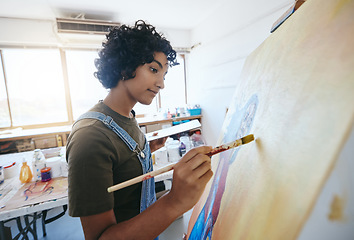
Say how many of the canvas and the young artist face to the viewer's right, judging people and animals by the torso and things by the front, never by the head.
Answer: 1

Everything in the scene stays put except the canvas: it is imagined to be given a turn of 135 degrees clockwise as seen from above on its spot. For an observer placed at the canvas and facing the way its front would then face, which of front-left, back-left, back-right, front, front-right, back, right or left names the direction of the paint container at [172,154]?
front-left

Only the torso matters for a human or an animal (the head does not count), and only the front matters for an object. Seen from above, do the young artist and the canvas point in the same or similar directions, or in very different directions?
very different directions

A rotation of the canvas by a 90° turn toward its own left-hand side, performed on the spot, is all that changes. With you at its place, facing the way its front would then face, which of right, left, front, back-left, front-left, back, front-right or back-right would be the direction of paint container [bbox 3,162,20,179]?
back-right

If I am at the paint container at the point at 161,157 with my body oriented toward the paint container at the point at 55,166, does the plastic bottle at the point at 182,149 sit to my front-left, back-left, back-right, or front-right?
back-right

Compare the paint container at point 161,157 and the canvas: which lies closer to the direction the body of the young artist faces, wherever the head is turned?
the canvas

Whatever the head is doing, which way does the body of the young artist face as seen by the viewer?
to the viewer's right

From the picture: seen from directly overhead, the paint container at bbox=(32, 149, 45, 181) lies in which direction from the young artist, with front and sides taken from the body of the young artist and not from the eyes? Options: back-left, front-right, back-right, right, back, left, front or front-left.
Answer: back-left

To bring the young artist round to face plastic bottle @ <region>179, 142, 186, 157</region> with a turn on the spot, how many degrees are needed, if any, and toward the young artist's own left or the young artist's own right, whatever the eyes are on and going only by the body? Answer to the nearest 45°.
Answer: approximately 45° to the young artist's own left

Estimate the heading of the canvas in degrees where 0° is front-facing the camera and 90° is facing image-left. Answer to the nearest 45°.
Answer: approximately 45°

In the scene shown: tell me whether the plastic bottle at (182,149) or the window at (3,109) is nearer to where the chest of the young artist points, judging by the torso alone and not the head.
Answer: the plastic bottle
